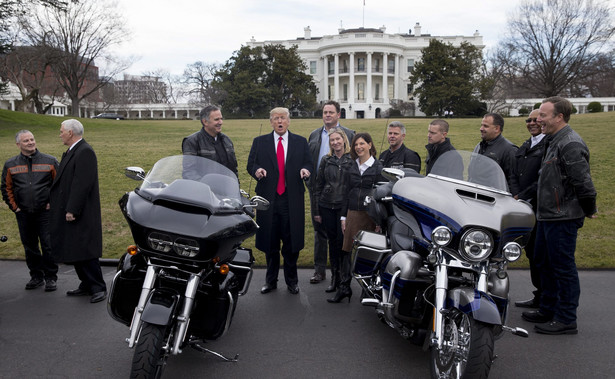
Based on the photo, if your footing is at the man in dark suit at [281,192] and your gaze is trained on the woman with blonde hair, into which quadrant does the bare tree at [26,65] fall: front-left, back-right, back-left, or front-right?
back-left

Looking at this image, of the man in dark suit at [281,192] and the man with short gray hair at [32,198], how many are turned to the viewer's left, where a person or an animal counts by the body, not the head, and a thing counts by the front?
0

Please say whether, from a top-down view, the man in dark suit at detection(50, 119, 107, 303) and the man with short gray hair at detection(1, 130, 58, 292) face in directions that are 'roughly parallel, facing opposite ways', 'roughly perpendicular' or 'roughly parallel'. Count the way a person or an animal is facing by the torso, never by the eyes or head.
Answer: roughly perpendicular

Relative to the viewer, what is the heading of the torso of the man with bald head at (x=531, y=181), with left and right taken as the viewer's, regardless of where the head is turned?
facing the viewer and to the left of the viewer

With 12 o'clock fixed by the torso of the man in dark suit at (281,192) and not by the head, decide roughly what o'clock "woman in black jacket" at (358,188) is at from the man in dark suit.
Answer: The woman in black jacket is roughly at 10 o'clock from the man in dark suit.

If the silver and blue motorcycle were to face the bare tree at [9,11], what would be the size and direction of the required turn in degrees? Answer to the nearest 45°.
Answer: approximately 180°

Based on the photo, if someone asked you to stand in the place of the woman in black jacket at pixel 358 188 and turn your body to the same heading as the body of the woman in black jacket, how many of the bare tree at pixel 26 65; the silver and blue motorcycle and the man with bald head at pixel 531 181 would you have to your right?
1

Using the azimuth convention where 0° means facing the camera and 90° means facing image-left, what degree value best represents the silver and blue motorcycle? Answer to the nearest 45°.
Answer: approximately 315°

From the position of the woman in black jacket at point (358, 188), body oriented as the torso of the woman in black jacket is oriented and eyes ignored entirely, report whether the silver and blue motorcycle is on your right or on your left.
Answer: on your left

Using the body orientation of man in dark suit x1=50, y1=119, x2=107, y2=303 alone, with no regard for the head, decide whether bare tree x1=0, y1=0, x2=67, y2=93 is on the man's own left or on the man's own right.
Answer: on the man's own right

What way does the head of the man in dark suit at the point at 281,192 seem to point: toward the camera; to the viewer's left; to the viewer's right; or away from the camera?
toward the camera

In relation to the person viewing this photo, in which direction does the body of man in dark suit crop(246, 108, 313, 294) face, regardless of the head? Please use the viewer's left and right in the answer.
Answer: facing the viewer

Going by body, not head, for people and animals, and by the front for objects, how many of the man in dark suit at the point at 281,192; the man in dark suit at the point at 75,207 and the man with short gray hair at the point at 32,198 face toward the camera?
2

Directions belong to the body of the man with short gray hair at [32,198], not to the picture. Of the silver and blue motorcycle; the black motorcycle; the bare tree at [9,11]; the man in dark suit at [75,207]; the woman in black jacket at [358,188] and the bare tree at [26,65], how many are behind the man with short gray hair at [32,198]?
2

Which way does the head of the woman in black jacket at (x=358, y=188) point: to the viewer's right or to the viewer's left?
to the viewer's left
